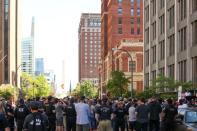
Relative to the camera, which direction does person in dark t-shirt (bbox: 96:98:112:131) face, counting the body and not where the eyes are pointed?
away from the camera

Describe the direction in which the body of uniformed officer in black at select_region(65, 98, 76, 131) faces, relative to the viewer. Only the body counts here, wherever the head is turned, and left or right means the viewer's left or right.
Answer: facing away from the viewer

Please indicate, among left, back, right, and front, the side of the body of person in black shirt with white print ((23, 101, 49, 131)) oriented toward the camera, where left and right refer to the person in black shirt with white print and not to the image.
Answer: back

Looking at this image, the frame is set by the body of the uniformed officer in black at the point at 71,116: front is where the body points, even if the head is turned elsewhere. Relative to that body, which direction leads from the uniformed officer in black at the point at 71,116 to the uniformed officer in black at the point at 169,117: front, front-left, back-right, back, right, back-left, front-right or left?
back-right

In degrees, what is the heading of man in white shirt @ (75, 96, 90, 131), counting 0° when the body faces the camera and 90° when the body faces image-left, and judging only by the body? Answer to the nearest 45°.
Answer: approximately 180°

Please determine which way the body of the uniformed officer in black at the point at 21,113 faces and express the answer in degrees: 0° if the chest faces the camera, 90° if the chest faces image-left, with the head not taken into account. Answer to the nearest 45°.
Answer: approximately 180°
